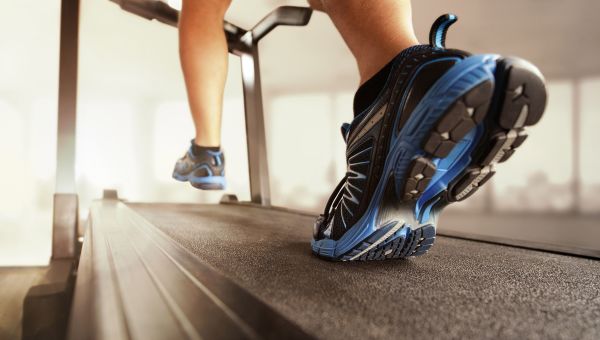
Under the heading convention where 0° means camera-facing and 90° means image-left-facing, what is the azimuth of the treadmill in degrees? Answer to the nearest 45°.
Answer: approximately 135°
